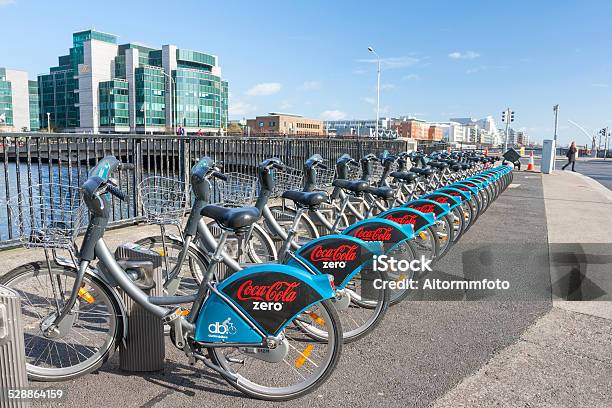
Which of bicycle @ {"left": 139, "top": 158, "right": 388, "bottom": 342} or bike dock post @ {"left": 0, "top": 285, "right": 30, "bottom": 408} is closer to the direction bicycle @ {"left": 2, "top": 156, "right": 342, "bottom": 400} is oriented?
the bike dock post

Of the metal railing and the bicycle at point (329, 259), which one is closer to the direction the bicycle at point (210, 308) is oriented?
the metal railing

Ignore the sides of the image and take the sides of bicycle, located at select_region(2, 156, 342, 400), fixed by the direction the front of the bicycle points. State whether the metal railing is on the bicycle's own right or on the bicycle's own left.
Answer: on the bicycle's own right

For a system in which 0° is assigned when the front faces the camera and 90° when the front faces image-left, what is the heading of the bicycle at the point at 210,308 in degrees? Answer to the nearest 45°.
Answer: approximately 90°
